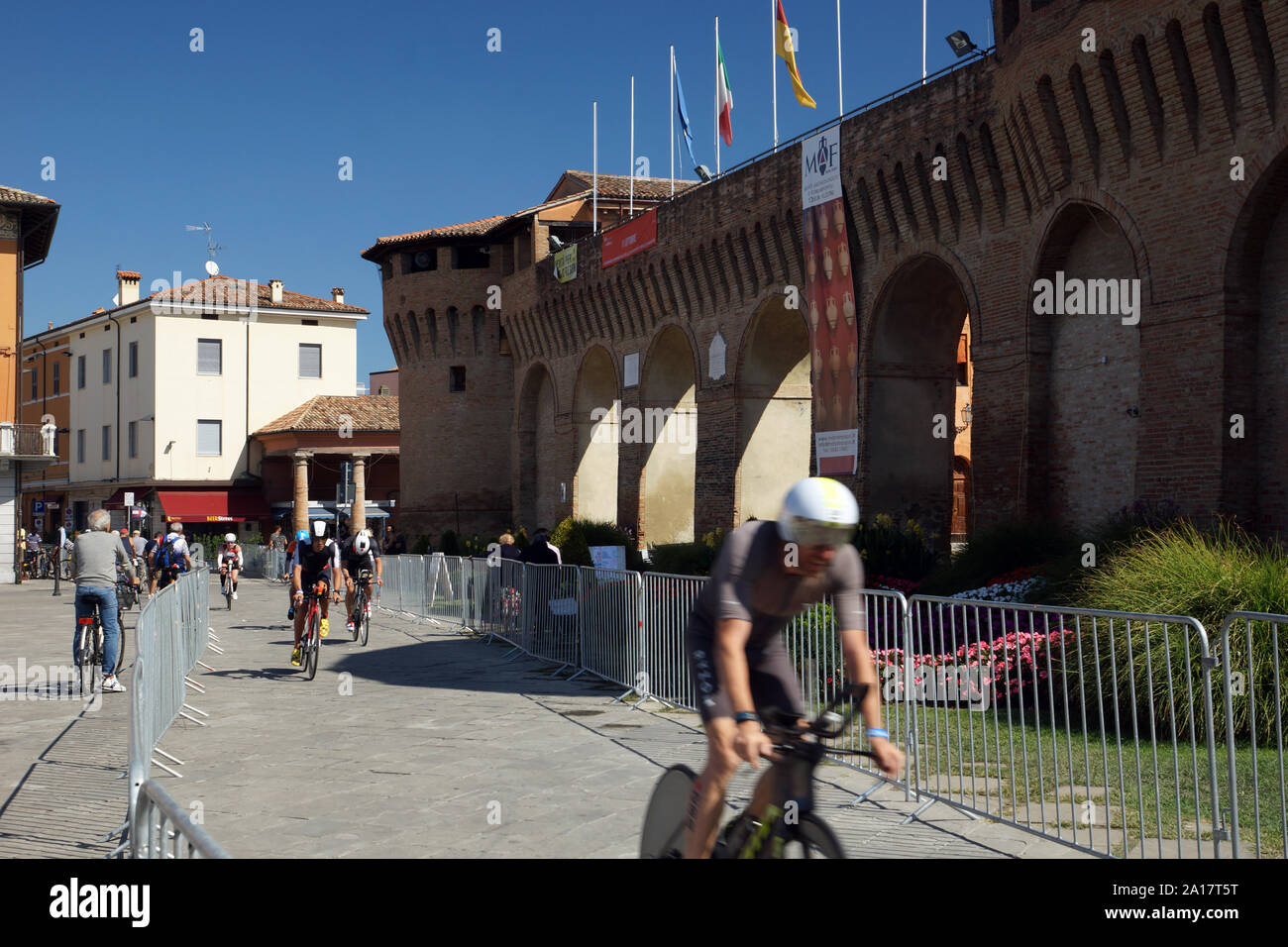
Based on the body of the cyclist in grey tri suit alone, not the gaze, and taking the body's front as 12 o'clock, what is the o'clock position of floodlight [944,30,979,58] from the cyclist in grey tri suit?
The floodlight is roughly at 8 o'clock from the cyclist in grey tri suit.

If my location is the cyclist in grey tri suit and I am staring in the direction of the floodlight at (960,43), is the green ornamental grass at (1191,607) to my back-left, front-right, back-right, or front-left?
front-right

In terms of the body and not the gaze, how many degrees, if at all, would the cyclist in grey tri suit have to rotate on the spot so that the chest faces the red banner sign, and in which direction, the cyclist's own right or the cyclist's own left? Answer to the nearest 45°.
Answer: approximately 135° to the cyclist's own left

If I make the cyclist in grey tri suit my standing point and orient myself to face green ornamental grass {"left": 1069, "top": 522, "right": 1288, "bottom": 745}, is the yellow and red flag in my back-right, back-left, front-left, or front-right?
front-left

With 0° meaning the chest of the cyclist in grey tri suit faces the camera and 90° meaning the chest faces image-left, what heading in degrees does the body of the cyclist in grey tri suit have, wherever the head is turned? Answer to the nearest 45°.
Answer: approximately 315°

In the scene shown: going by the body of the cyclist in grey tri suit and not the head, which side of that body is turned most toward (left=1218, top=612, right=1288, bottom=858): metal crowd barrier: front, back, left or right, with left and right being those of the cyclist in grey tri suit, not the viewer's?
left

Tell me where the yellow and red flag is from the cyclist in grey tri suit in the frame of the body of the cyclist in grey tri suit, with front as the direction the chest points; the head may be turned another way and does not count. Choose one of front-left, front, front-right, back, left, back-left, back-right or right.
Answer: back-left

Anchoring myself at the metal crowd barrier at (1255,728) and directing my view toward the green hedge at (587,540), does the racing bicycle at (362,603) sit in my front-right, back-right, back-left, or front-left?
front-left

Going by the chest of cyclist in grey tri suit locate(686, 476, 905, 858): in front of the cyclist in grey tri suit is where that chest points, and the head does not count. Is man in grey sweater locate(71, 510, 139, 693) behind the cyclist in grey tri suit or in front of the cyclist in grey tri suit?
behind

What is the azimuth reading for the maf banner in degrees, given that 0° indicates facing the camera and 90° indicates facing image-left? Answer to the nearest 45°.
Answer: approximately 45°

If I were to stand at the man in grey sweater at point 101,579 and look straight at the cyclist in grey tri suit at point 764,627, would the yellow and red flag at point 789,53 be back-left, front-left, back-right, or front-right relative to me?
back-left

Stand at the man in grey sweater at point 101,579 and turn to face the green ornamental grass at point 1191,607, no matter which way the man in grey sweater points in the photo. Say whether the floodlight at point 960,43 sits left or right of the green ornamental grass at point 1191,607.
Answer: left

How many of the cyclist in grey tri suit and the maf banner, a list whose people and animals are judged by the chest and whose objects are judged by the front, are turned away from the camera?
0

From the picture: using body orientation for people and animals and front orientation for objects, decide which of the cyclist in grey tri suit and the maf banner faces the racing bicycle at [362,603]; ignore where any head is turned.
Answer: the maf banner
